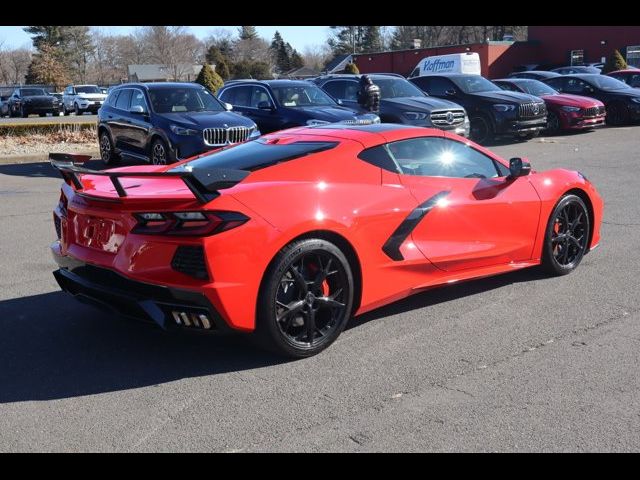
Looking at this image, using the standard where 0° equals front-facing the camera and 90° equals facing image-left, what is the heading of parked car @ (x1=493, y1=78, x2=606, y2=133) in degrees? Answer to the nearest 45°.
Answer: approximately 315°

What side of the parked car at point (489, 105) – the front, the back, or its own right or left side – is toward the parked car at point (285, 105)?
right

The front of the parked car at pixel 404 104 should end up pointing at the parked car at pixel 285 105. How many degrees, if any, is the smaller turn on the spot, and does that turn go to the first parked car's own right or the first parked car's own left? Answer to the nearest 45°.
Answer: approximately 90° to the first parked car's own right

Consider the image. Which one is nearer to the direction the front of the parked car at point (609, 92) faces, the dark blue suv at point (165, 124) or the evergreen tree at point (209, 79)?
the dark blue suv

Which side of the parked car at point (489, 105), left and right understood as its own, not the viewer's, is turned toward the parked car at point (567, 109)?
left

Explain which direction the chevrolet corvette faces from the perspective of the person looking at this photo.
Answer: facing away from the viewer and to the right of the viewer
